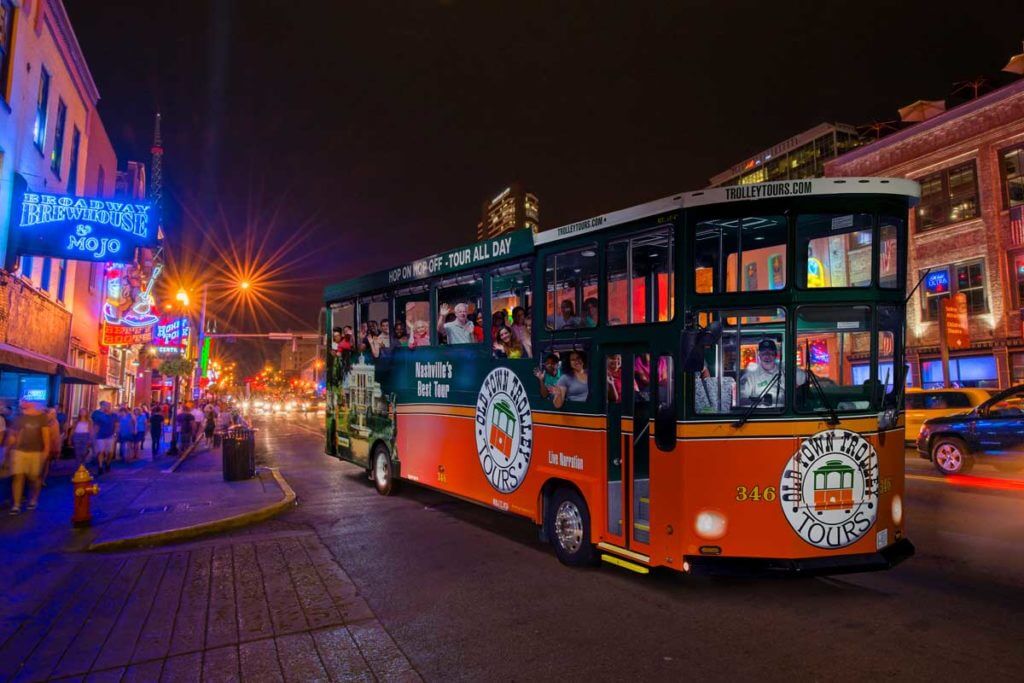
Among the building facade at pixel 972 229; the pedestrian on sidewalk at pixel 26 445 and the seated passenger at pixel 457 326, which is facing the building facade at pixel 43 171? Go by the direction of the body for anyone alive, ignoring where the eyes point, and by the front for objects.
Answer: the building facade at pixel 972 229

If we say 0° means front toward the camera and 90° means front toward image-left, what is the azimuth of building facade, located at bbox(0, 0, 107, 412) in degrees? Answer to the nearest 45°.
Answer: approximately 270°

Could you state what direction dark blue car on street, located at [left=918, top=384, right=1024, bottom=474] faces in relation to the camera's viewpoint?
facing to the left of the viewer

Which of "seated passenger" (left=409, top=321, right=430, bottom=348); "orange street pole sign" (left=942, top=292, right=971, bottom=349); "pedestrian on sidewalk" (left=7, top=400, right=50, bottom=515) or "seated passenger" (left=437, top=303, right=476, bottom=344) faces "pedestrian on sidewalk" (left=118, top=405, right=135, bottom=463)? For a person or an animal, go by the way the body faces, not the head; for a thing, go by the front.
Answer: the orange street pole sign

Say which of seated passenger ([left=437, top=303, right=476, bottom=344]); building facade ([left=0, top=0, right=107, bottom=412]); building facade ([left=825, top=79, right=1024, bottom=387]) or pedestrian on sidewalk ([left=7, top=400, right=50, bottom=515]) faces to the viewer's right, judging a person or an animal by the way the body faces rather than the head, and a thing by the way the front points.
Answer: building facade ([left=0, top=0, right=107, bottom=412])

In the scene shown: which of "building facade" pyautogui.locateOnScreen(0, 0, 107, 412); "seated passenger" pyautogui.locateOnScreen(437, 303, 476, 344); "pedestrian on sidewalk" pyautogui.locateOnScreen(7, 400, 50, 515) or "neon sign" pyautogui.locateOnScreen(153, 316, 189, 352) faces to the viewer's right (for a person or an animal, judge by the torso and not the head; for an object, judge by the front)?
the building facade
